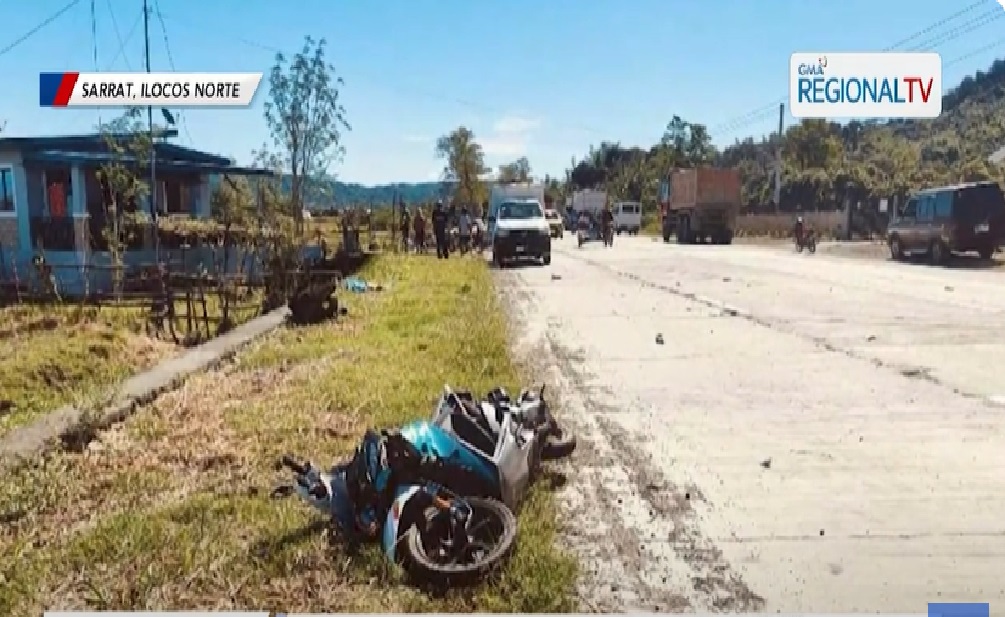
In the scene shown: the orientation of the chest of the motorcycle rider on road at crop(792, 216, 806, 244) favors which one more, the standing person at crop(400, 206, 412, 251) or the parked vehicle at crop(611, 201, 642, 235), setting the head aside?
the parked vehicle

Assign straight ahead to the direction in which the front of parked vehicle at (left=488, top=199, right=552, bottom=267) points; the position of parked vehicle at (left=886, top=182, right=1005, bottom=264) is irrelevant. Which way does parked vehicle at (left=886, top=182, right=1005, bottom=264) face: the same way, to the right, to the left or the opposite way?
the opposite way

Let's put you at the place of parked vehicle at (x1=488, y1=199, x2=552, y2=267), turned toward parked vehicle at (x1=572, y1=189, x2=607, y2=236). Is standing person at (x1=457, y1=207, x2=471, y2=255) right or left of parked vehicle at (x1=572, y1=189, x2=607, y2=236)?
left

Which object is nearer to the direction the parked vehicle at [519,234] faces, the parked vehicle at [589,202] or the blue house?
the blue house

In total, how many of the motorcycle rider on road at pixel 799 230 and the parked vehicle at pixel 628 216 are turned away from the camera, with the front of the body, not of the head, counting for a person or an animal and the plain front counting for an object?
1

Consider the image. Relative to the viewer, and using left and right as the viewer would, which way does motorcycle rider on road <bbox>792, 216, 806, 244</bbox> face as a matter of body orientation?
facing away from the viewer

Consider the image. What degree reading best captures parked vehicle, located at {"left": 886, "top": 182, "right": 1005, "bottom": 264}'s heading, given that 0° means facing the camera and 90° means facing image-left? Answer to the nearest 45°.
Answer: approximately 135°
